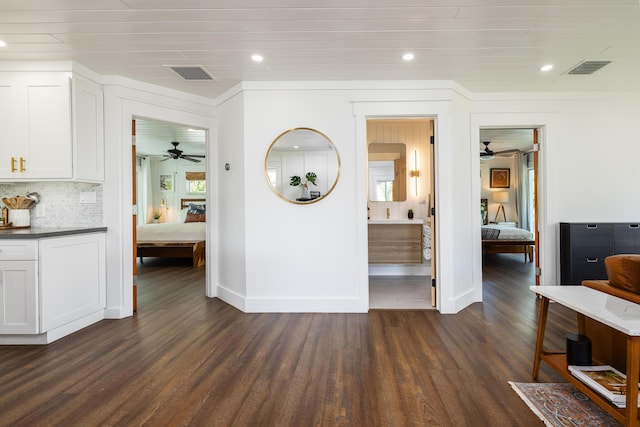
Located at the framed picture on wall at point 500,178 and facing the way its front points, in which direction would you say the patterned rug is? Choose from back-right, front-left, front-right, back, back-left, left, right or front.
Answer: front

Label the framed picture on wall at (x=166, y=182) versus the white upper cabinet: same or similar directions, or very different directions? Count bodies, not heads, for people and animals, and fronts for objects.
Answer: same or similar directions

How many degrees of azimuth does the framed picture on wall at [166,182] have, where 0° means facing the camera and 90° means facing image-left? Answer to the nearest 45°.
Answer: approximately 0°

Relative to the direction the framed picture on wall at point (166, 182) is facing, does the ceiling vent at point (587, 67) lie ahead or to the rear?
ahead

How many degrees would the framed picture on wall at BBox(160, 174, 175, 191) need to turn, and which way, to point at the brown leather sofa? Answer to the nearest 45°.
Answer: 0° — it already faces it

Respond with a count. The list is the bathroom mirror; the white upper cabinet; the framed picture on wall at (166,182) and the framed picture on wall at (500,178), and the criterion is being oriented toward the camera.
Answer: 4

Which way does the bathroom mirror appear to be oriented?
toward the camera

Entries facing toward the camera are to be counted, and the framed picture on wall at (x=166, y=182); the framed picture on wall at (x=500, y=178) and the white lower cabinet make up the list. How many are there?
3

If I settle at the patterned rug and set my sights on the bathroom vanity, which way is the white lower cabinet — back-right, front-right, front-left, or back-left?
front-left

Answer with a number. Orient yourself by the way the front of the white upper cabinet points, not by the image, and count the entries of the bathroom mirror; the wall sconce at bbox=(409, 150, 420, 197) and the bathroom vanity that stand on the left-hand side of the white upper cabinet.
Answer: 3

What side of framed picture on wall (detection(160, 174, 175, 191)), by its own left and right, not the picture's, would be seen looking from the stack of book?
front

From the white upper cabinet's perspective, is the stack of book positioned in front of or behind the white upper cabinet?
in front

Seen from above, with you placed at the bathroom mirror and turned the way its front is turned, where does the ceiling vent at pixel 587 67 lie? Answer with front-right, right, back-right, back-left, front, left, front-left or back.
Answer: front-left

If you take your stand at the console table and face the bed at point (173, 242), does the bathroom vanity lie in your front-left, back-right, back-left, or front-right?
front-right

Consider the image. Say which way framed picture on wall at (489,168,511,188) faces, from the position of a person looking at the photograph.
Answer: facing the viewer
